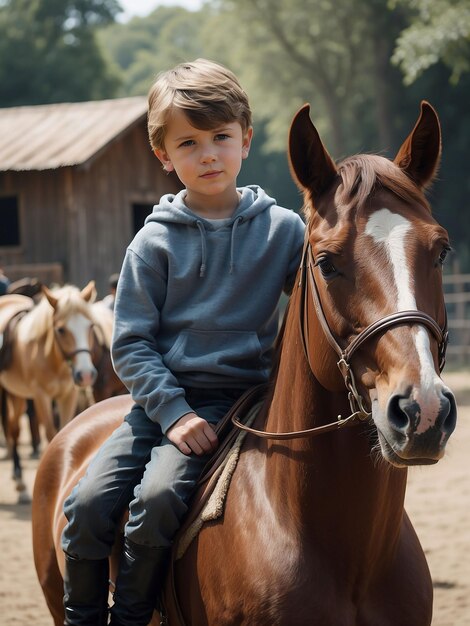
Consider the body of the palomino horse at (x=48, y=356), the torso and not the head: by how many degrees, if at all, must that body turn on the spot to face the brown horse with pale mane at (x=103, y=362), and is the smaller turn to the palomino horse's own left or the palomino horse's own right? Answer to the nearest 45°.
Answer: approximately 45° to the palomino horse's own left

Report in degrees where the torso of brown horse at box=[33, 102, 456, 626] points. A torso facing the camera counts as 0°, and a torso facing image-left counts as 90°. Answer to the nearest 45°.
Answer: approximately 315°

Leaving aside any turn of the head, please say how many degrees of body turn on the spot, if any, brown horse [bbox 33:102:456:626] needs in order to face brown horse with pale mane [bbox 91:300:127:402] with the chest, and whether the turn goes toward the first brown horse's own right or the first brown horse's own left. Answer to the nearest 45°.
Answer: approximately 135° to the first brown horse's own left

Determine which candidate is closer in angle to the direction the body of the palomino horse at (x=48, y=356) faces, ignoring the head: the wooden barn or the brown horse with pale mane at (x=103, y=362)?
the brown horse with pale mane

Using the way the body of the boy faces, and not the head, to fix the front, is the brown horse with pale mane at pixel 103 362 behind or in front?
behind

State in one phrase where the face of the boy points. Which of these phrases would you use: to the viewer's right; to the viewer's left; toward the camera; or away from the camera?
toward the camera

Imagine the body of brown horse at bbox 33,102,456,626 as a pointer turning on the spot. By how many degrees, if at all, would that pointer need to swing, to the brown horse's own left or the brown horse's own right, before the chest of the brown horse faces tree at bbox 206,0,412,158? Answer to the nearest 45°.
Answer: approximately 135° to the brown horse's own left

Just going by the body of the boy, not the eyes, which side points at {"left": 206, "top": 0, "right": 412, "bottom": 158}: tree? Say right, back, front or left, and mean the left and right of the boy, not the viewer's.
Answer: back

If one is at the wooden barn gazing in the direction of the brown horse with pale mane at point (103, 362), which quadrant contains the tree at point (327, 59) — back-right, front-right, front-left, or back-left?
back-left

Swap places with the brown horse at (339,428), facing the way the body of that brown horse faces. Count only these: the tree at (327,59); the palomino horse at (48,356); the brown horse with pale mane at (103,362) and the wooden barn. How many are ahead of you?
0

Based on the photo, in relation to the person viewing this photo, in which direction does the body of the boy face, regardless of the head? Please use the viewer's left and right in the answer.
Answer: facing the viewer

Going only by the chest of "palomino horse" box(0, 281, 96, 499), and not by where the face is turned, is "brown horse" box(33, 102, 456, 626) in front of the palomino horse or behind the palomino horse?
in front

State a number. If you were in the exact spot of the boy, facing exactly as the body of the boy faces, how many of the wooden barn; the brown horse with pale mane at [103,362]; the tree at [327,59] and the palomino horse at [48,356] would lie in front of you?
0

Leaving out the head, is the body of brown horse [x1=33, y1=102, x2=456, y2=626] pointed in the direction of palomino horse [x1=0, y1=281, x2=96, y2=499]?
no

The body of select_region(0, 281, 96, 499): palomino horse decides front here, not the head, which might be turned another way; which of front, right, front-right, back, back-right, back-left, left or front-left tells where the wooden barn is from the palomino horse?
back-left
